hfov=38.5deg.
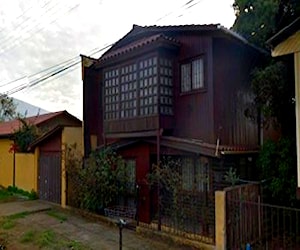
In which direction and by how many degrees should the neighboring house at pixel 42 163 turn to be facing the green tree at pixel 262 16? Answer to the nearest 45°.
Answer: approximately 90° to its left

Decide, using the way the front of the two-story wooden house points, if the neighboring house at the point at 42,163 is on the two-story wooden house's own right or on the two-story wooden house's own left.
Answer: on the two-story wooden house's own right

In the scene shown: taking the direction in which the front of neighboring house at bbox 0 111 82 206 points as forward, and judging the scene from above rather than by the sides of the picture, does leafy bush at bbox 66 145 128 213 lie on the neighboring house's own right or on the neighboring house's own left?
on the neighboring house's own left

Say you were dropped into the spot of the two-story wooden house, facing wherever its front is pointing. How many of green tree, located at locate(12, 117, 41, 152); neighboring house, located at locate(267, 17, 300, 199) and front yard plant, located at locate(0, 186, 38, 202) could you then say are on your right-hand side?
2

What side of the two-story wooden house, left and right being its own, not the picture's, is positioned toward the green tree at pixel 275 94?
left

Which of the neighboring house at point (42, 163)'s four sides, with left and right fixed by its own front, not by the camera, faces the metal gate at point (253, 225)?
left

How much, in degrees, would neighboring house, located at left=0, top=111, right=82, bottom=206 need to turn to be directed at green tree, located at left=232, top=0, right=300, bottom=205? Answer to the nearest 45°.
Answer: approximately 90° to its left

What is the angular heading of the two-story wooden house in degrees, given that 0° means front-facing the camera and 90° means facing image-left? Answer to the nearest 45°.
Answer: approximately 45°

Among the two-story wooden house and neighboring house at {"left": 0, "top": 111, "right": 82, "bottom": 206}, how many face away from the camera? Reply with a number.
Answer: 0

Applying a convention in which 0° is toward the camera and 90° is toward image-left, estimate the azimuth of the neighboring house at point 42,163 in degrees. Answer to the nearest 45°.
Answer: approximately 45°
